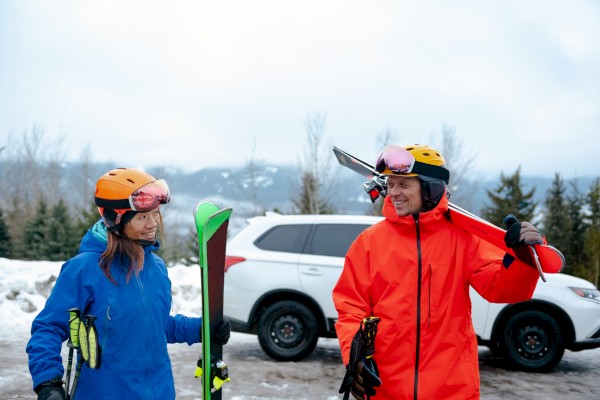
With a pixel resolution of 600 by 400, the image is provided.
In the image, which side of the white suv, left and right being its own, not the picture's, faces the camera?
right

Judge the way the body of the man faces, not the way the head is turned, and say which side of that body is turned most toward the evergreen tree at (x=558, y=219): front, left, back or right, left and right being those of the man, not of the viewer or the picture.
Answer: back

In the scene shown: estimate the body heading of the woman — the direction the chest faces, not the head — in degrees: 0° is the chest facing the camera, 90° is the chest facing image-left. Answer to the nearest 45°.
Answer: approximately 315°

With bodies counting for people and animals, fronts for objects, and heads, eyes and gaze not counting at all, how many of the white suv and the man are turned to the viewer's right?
1

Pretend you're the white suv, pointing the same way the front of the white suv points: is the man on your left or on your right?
on your right

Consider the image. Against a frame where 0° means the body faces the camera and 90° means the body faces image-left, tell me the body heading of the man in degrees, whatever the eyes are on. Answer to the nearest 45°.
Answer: approximately 0°

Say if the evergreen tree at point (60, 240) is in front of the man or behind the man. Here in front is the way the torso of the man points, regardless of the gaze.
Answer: behind

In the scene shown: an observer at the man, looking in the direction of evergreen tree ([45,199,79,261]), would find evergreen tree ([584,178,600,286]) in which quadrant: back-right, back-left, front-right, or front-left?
front-right

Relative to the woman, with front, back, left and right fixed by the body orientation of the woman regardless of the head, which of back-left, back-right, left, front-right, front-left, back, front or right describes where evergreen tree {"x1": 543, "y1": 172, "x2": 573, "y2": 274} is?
left

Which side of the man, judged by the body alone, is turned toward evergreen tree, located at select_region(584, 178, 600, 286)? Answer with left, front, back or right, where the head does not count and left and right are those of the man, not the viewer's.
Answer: back

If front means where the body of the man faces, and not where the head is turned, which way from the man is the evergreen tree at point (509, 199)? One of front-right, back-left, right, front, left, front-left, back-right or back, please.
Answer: back

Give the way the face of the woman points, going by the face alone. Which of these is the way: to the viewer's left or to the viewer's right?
to the viewer's right

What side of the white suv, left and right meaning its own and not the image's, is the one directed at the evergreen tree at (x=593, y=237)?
left

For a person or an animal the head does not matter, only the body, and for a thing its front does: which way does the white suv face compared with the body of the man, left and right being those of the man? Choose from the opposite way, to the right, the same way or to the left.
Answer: to the left
